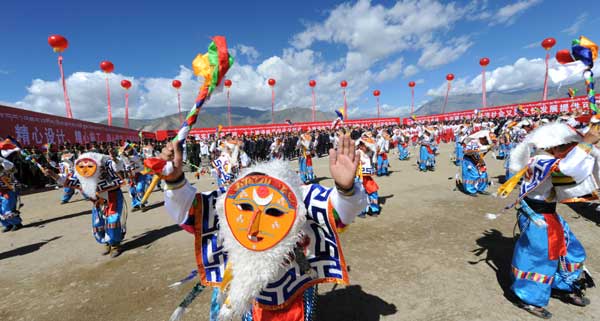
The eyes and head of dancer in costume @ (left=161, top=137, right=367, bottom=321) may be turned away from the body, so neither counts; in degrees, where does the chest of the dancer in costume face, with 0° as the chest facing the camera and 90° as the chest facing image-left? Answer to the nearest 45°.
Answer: approximately 0°

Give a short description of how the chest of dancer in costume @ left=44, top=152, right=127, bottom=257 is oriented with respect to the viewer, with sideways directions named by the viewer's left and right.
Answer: facing the viewer and to the left of the viewer

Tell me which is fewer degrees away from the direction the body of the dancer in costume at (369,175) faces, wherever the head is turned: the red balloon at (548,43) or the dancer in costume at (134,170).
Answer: the dancer in costume

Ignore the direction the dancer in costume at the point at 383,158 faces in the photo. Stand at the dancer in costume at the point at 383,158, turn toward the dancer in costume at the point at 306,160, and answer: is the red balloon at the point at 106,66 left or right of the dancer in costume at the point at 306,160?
right

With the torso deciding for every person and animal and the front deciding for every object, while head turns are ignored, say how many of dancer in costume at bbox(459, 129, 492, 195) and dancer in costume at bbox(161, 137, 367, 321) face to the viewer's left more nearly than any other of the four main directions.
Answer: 0

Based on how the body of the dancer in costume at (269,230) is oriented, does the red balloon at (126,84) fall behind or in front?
behind

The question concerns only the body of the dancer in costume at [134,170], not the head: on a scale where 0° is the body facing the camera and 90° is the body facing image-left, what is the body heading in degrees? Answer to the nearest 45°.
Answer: approximately 45°
